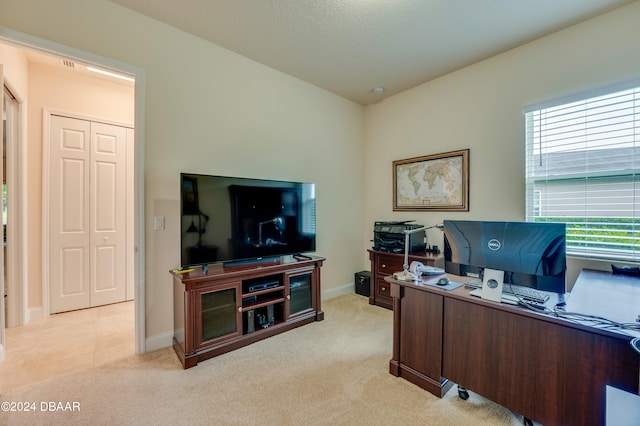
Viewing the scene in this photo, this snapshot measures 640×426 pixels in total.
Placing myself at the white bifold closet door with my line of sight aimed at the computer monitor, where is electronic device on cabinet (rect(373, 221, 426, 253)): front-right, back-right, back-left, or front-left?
front-left

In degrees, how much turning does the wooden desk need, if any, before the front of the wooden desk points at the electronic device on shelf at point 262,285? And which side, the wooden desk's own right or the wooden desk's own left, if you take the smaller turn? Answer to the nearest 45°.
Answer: approximately 135° to the wooden desk's own left

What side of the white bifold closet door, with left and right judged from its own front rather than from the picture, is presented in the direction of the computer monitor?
front

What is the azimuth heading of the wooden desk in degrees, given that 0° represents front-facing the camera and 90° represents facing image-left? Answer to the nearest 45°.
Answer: approximately 225°

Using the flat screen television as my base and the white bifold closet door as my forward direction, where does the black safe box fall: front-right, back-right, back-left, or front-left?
back-right

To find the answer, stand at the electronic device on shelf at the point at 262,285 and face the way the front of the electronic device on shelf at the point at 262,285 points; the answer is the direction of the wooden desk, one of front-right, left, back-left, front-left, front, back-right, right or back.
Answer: front

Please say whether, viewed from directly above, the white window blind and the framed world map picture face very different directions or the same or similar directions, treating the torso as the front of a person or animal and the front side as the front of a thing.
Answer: same or similar directions

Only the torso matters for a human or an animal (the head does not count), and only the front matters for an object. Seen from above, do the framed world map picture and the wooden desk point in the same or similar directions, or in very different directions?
very different directions

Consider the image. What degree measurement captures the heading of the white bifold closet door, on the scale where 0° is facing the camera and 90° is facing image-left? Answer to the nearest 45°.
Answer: approximately 315°

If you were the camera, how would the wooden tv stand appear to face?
facing the viewer and to the right of the viewer

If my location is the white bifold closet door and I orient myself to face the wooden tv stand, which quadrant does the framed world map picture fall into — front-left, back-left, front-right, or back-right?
front-left

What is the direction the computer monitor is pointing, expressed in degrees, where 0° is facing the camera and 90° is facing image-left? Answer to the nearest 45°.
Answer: approximately 225°

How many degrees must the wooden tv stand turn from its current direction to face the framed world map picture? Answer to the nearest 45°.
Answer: approximately 45° to its left

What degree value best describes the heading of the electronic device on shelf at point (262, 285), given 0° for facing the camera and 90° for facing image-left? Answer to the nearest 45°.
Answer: approximately 315°
